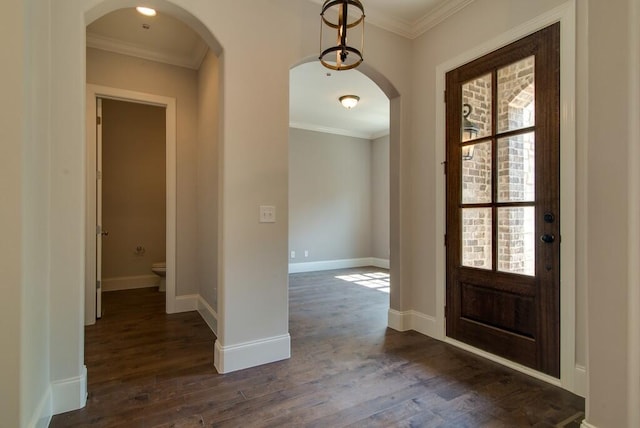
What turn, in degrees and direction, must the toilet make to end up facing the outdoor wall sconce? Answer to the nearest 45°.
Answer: approximately 135° to its left

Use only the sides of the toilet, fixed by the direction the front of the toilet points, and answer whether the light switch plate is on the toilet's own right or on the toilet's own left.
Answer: on the toilet's own left

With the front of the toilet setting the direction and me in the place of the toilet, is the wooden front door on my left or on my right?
on my left

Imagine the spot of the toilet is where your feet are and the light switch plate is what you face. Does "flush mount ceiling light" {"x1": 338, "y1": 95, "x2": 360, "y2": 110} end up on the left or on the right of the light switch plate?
left
